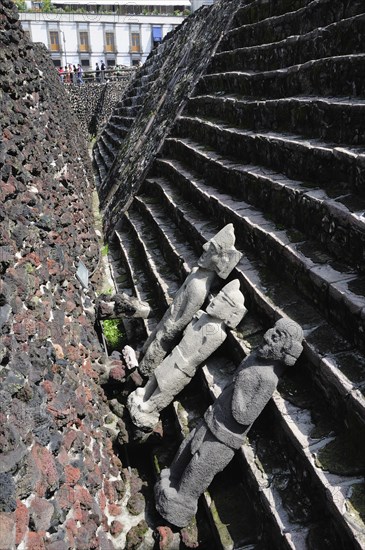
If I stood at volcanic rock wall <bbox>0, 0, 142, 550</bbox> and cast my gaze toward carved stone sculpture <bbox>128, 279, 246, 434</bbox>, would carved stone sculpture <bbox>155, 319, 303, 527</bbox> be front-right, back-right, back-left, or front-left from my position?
front-right

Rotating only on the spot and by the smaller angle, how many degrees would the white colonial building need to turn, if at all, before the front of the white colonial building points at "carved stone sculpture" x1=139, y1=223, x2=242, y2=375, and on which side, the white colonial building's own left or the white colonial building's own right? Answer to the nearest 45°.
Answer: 0° — it already faces it

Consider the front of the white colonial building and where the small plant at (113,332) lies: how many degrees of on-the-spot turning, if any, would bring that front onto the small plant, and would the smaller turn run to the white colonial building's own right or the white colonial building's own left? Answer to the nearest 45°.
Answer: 0° — it already faces it

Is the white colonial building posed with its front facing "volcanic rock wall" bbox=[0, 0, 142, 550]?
yes

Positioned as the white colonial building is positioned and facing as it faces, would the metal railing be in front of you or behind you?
in front

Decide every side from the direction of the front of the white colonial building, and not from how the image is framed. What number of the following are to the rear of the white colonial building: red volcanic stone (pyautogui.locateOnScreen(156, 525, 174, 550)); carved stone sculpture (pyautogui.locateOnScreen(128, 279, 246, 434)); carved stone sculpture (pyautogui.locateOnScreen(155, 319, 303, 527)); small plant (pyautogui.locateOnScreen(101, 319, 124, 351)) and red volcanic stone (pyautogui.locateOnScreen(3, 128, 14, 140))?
0

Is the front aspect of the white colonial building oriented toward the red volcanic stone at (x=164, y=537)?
yes

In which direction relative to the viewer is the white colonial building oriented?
toward the camera

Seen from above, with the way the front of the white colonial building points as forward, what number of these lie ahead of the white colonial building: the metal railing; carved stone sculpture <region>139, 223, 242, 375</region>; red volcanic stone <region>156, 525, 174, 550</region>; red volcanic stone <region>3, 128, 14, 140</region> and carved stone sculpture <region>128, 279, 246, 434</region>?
5

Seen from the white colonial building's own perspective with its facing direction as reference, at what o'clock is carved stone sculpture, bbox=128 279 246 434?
The carved stone sculpture is roughly at 12 o'clock from the white colonial building.

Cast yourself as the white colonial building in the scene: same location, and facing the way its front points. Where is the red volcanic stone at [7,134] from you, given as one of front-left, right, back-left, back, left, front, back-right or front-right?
front

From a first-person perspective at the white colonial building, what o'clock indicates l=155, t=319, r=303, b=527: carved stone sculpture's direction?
The carved stone sculpture is roughly at 12 o'clock from the white colonial building.

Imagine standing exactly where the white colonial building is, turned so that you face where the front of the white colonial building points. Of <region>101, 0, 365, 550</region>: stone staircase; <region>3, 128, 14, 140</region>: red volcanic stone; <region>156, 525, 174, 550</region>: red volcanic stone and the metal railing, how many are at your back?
0

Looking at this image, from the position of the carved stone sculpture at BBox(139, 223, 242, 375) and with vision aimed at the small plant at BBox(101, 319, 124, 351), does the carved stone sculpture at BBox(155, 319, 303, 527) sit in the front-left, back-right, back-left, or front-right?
back-left

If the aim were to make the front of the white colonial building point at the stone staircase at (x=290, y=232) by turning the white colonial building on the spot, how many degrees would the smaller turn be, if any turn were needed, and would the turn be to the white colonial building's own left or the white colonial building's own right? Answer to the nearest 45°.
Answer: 0° — it already faces it
